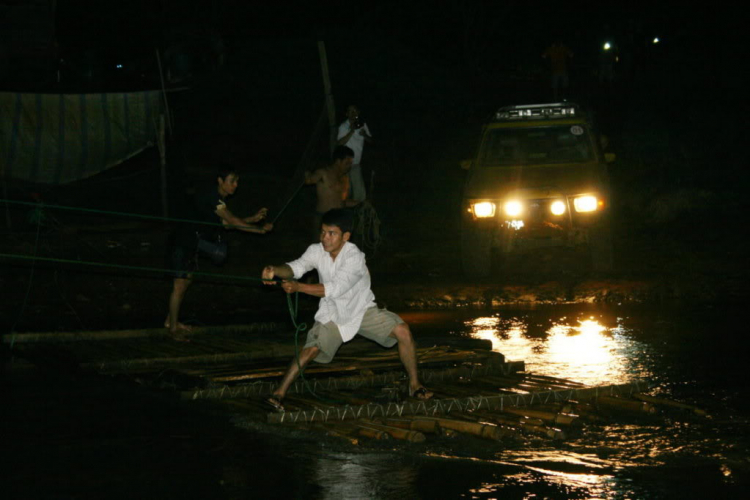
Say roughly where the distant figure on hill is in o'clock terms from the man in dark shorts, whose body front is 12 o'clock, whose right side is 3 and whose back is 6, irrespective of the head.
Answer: The distant figure on hill is roughly at 10 o'clock from the man in dark shorts.

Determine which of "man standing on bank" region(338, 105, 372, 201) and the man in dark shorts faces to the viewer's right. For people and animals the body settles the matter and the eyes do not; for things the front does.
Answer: the man in dark shorts

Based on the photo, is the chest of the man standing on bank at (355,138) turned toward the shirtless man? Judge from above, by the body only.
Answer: yes

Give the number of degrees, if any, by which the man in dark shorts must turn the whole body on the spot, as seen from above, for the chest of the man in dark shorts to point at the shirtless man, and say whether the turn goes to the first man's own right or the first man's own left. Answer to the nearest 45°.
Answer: approximately 45° to the first man's own left

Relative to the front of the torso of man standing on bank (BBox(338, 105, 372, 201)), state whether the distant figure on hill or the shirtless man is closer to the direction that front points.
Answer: the shirtless man

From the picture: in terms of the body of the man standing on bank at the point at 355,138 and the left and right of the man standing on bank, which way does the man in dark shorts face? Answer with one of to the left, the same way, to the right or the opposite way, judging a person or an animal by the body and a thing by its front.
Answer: to the left

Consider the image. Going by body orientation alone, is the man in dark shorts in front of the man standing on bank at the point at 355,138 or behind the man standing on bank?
in front

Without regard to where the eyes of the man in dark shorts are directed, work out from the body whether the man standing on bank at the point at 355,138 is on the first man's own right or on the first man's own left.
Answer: on the first man's own left

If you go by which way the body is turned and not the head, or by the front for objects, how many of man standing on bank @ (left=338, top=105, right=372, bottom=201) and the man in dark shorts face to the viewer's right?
1

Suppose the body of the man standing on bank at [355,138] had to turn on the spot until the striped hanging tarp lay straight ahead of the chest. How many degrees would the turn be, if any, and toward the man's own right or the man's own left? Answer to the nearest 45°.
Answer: approximately 90° to the man's own right

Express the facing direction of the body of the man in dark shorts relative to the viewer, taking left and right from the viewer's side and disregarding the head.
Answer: facing to the right of the viewer
